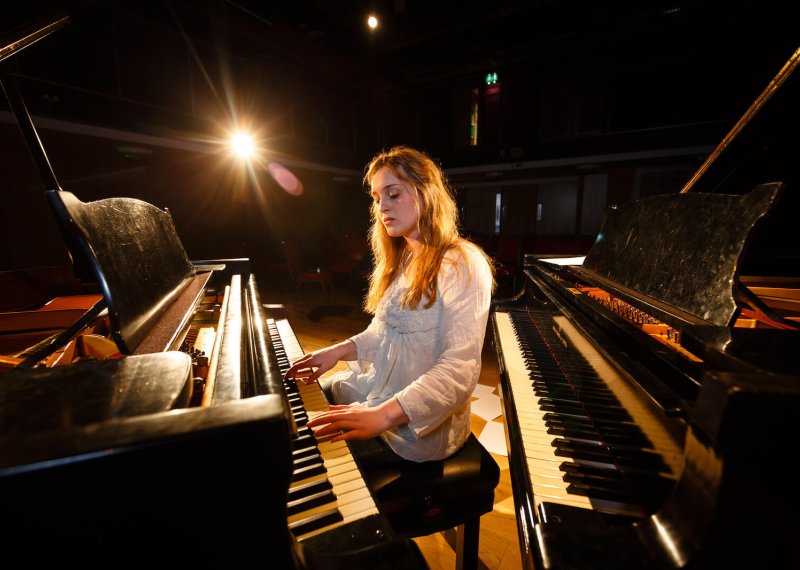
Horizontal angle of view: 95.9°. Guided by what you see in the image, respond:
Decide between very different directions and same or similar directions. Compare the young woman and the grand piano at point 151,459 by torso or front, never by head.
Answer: very different directions

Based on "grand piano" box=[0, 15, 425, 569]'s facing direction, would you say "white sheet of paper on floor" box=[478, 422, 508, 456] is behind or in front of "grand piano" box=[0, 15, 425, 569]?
in front

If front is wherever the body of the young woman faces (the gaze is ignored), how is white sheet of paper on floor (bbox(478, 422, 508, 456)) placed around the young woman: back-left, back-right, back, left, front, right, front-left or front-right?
back

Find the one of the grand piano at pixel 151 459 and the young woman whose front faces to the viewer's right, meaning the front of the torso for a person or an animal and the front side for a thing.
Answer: the grand piano

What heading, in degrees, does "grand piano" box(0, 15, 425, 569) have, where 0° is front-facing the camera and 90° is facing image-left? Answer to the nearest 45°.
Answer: approximately 270°

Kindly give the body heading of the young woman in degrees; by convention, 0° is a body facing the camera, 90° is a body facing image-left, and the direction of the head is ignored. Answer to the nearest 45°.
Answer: approximately 45°

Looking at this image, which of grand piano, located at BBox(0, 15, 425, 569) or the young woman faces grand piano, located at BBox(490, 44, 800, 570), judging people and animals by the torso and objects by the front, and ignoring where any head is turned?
grand piano, located at BBox(0, 15, 425, 569)

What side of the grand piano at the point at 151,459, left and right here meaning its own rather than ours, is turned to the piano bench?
front

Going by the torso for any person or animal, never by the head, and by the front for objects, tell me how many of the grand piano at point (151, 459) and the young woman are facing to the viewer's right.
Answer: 1
